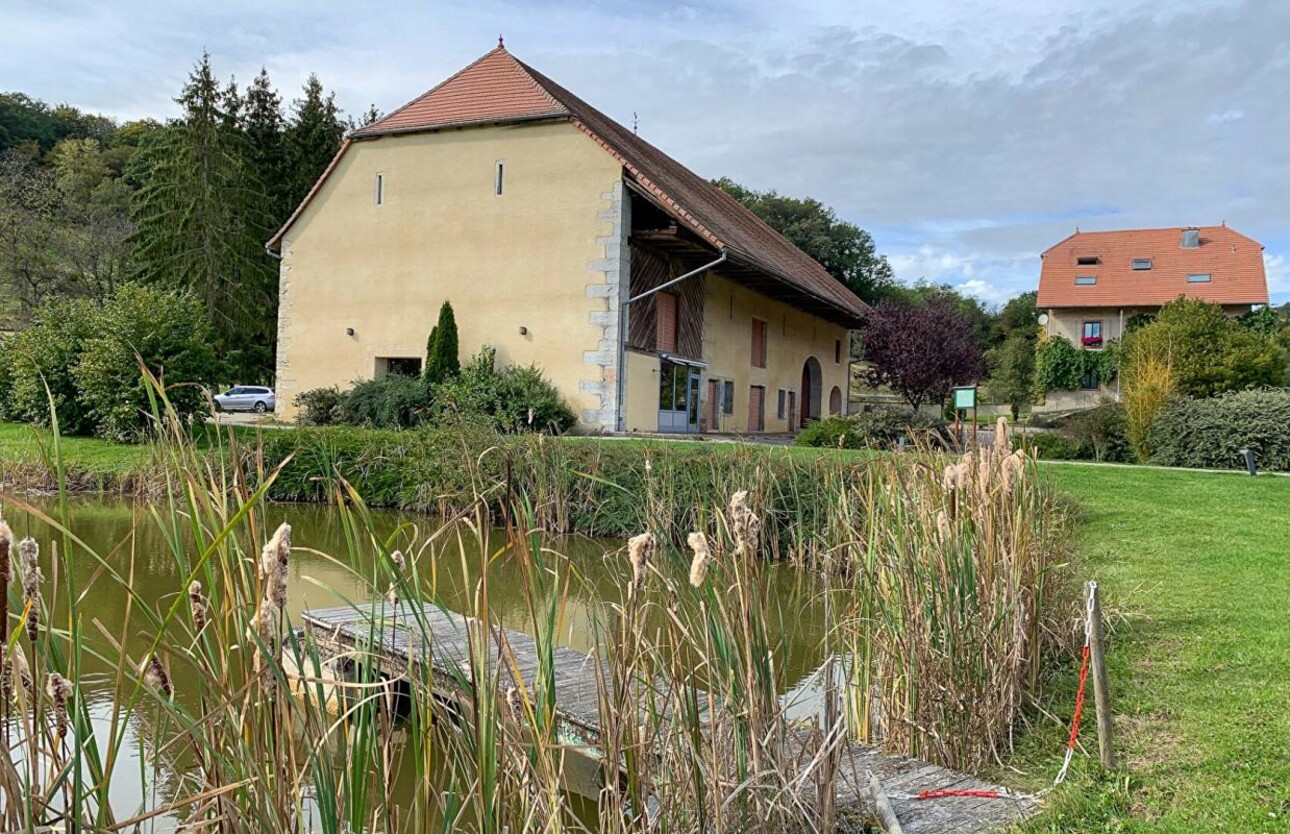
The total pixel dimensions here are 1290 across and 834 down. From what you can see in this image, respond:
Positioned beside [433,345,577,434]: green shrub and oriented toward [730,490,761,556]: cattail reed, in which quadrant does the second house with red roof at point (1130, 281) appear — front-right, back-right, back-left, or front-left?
back-left

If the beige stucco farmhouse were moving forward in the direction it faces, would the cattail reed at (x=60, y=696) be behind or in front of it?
in front

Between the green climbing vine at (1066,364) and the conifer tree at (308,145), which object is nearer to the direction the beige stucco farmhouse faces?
the green climbing vine

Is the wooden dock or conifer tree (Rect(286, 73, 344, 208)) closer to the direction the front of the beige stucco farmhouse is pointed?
the wooden dock

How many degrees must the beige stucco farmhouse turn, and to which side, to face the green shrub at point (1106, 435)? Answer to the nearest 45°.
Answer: approximately 45° to its left

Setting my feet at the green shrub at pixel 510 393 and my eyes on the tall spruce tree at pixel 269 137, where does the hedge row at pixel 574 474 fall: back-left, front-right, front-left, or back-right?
back-left

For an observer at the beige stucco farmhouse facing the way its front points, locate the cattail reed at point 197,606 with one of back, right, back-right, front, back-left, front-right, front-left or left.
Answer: front-right

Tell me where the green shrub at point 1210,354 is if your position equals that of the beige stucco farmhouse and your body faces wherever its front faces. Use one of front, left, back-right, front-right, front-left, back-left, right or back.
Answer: front-left

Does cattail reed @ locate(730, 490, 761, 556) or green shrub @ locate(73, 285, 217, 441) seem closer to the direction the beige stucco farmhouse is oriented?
the cattail reed

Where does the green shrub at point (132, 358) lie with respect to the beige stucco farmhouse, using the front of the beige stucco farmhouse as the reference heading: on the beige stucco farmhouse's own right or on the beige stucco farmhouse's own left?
on the beige stucco farmhouse's own right

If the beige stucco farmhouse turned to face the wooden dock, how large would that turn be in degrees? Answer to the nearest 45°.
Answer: approximately 45° to its right

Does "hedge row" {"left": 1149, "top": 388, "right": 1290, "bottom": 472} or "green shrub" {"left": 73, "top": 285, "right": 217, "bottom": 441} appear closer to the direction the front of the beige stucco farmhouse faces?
the hedge row

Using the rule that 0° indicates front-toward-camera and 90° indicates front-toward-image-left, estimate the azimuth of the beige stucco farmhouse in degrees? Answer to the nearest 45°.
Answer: approximately 315°

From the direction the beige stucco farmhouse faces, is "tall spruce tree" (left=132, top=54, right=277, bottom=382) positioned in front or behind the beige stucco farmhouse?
behind
